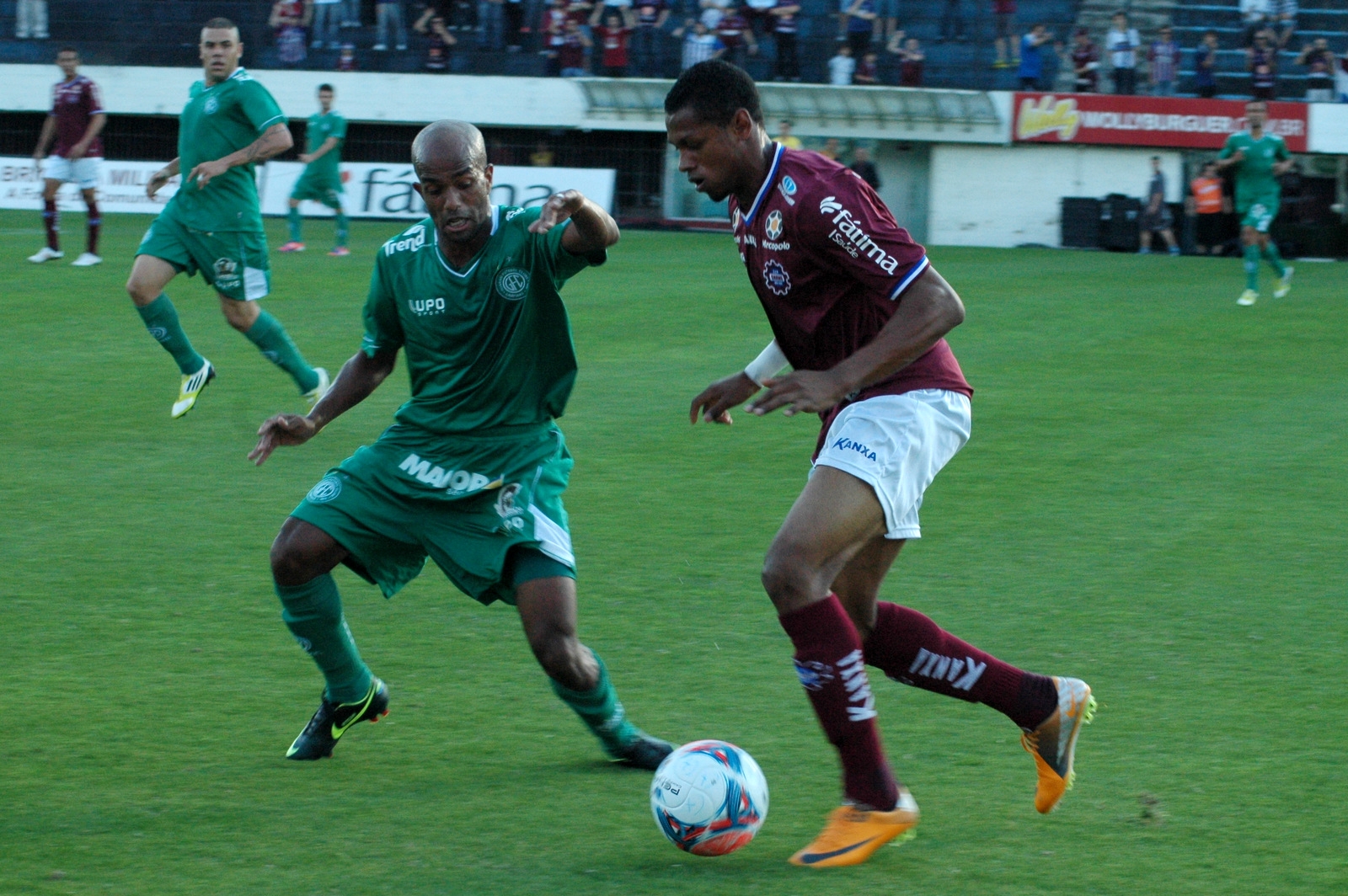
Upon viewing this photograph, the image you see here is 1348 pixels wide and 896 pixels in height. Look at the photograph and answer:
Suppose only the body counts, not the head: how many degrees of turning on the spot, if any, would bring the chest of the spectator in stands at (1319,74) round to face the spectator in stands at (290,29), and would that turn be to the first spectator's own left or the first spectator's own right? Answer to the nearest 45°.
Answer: approximately 90° to the first spectator's own right

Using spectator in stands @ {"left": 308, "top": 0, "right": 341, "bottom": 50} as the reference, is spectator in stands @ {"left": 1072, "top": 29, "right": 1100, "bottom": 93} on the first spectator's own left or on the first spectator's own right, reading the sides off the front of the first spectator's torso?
on the first spectator's own left

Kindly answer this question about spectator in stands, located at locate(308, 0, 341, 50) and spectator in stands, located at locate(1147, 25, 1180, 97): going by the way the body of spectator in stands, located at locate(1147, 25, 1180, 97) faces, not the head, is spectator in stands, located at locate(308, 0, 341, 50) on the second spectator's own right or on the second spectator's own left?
on the second spectator's own right

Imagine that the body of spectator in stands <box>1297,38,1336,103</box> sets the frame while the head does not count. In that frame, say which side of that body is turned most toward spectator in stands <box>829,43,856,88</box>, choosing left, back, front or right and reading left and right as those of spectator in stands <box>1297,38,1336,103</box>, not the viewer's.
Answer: right

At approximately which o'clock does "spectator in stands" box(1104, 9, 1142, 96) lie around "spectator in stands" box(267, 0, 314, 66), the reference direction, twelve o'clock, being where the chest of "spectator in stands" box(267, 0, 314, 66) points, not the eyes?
"spectator in stands" box(1104, 9, 1142, 96) is roughly at 10 o'clock from "spectator in stands" box(267, 0, 314, 66).

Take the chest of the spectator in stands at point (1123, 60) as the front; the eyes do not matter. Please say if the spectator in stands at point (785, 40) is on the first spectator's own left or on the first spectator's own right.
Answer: on the first spectator's own right

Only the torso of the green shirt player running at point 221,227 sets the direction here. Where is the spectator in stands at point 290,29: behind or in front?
behind

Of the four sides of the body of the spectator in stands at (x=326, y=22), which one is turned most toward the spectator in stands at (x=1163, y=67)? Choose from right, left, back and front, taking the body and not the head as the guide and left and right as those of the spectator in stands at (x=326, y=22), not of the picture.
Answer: left
